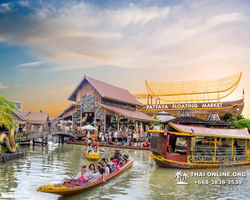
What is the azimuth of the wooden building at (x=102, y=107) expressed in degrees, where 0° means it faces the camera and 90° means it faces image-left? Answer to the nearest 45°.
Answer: approximately 45°

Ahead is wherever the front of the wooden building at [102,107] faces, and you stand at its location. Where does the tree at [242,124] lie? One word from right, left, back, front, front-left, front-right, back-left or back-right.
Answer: back-left

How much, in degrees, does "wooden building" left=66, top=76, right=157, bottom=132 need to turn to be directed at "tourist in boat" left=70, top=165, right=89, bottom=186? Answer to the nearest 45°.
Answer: approximately 45° to its left

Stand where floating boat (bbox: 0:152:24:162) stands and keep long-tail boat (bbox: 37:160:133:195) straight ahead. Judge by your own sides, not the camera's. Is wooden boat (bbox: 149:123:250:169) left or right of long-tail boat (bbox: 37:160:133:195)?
left

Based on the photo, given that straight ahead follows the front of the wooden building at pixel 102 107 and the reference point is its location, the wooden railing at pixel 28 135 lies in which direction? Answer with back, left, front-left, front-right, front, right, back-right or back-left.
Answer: front

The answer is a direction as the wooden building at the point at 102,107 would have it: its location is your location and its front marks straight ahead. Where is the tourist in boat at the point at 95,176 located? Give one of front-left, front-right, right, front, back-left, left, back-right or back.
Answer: front-left

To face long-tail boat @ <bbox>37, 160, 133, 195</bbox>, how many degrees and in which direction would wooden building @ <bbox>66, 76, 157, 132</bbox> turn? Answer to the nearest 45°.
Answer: approximately 45° to its left

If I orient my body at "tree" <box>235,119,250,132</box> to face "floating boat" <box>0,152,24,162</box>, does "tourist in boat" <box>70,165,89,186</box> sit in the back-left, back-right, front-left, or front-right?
front-left
